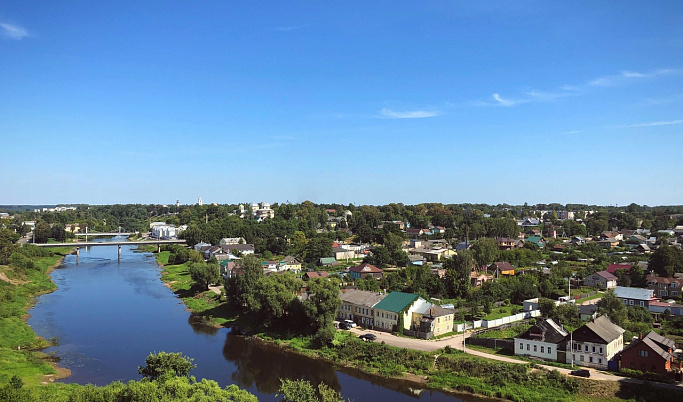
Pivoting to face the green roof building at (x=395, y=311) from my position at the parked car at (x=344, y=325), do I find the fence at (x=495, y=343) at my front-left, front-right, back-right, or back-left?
front-right

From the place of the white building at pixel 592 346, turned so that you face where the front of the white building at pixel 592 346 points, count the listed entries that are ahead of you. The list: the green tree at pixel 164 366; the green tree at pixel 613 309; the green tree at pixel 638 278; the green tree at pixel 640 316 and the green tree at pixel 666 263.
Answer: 1

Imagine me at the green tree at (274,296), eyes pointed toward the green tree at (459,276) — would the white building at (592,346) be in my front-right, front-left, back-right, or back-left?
front-right

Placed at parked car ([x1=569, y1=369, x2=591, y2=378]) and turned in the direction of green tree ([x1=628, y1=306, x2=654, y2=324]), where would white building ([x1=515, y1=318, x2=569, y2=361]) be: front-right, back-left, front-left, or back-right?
front-left

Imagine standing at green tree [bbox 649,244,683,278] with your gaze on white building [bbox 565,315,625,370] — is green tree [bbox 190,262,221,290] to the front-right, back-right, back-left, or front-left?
front-right

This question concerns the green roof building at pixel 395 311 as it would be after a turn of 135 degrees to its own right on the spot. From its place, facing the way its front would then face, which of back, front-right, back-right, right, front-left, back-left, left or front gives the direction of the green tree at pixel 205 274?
front-left

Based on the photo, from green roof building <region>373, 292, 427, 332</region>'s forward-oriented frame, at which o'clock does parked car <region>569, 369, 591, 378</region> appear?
The parked car is roughly at 9 o'clock from the green roof building.

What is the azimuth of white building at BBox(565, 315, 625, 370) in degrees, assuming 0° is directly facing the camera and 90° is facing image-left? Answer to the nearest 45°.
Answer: approximately 45°

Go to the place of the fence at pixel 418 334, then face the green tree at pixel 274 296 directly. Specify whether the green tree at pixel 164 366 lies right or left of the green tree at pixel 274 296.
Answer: left

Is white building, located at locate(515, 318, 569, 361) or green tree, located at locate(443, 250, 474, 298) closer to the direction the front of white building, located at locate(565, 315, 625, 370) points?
the white building

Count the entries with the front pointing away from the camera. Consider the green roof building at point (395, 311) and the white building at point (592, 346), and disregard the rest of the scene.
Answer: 0

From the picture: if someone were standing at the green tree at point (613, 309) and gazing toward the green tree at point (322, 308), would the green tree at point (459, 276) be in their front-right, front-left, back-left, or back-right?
front-right

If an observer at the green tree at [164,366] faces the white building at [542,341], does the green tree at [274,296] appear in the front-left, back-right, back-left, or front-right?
front-left

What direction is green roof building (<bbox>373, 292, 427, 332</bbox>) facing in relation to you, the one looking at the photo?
facing the viewer and to the left of the viewer

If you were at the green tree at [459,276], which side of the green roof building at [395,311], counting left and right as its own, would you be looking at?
back

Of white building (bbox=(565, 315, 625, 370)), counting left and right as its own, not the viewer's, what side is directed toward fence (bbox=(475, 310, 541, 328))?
right

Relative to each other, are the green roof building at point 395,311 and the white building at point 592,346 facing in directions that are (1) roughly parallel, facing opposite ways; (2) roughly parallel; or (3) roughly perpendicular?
roughly parallel

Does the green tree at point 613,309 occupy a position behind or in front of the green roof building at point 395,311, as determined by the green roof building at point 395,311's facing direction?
behind
